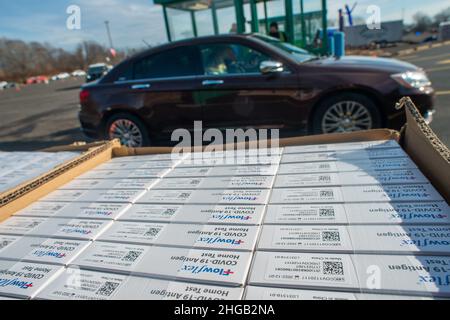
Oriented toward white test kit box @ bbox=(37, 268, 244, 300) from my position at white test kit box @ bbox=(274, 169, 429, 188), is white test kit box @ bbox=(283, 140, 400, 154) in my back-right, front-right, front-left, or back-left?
back-right

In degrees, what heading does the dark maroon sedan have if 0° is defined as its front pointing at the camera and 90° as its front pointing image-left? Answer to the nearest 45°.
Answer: approximately 270°

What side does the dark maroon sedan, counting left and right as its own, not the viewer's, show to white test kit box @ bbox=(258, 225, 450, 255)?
right

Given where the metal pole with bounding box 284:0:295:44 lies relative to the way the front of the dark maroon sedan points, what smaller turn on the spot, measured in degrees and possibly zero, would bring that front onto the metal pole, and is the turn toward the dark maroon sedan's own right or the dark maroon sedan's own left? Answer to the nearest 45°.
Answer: approximately 90° to the dark maroon sedan's own left

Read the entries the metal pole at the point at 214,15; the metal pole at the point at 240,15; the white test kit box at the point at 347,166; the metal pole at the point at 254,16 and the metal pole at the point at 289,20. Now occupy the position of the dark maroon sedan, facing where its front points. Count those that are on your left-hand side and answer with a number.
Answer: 4

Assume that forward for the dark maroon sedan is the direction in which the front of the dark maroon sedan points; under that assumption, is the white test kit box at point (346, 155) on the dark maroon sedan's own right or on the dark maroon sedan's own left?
on the dark maroon sedan's own right

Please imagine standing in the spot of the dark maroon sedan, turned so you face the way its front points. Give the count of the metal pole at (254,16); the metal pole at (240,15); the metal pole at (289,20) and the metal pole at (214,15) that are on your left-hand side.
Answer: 4

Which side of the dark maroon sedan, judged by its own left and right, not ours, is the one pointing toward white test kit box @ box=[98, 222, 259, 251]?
right
